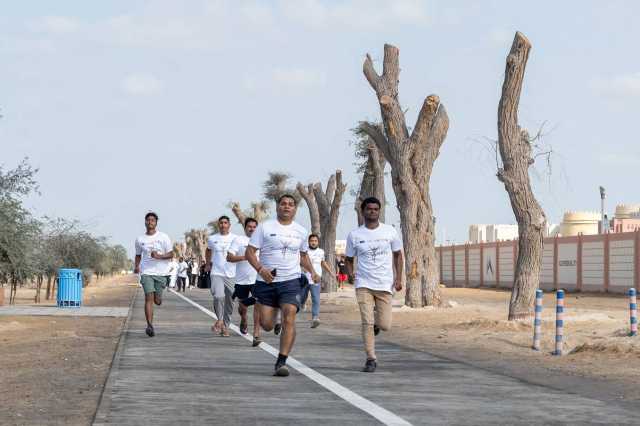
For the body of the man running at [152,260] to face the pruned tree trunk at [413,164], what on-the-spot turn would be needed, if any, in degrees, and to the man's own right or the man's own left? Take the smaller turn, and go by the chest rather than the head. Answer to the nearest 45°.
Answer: approximately 135° to the man's own left

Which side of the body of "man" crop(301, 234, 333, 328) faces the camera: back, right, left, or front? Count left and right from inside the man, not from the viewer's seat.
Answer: front

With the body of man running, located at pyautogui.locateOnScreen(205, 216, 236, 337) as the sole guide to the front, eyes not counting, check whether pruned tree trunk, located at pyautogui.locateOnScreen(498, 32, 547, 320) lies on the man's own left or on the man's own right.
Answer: on the man's own left

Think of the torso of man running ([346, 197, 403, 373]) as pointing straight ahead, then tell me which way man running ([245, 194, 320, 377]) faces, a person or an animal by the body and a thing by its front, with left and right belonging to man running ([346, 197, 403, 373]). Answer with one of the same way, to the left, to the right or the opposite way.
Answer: the same way

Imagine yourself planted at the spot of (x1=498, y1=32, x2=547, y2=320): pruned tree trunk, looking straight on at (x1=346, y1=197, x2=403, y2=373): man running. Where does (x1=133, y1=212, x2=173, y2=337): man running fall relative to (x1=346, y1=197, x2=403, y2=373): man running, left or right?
right

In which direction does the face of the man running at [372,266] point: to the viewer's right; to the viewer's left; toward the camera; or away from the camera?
toward the camera

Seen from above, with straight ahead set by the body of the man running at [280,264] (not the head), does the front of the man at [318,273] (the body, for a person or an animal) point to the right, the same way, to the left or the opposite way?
the same way

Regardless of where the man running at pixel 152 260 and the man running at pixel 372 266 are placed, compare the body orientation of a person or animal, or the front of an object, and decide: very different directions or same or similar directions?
same or similar directions

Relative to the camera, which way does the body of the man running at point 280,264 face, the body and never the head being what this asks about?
toward the camera

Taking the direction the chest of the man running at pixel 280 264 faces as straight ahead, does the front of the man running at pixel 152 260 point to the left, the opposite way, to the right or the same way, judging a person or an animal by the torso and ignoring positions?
the same way

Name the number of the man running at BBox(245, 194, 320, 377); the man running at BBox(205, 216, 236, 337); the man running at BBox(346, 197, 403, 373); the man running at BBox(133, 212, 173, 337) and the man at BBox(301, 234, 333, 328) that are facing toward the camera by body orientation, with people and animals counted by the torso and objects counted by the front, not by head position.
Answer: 5

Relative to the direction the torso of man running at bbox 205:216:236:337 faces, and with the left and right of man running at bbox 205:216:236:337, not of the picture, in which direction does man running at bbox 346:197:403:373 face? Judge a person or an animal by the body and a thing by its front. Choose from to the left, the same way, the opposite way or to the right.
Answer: the same way

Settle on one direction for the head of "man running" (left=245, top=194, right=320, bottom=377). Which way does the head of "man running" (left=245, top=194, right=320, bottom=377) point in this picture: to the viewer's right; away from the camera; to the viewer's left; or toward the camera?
toward the camera

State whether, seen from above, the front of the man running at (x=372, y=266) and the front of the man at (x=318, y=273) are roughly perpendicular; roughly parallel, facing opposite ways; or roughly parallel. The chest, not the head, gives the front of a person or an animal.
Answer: roughly parallel
